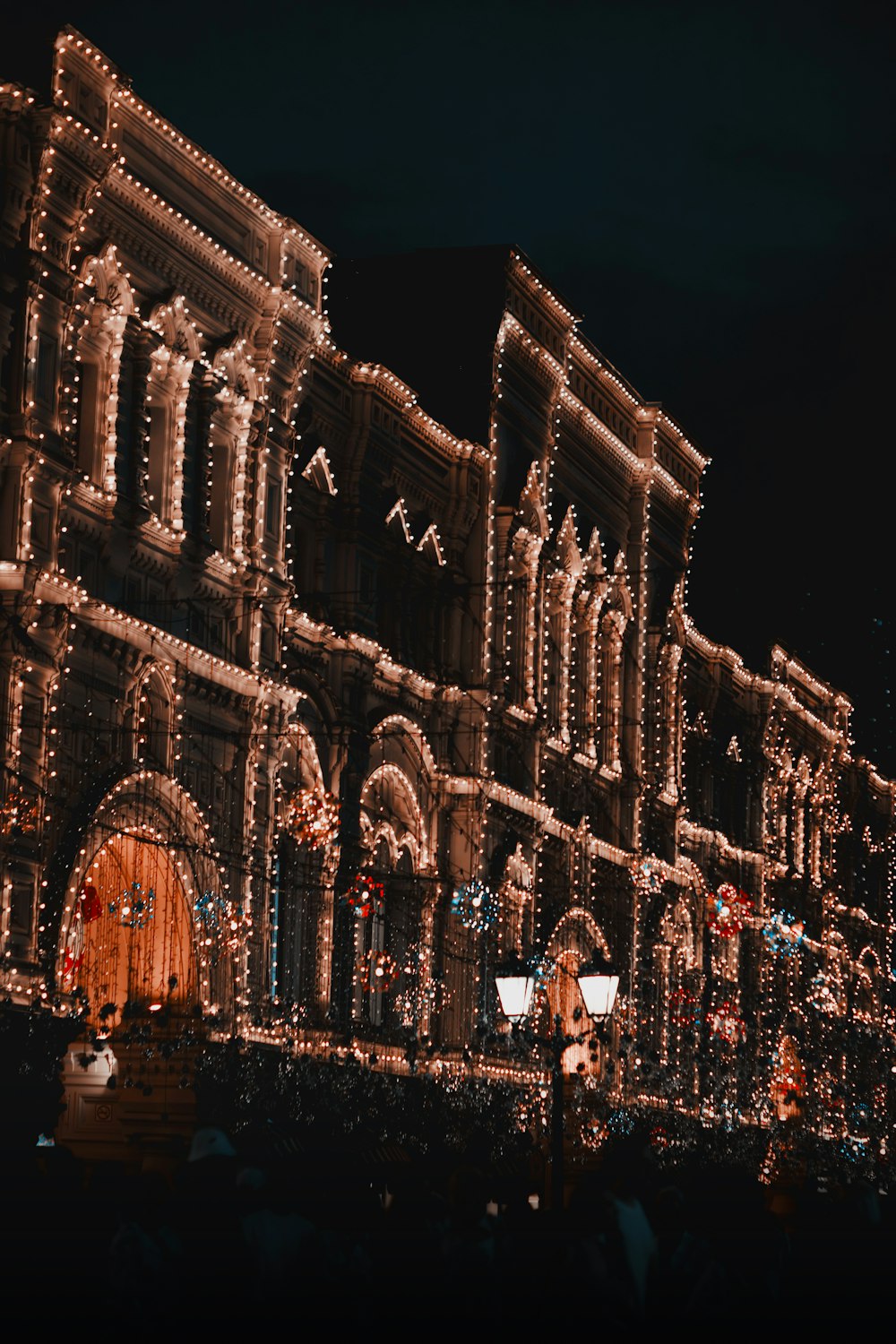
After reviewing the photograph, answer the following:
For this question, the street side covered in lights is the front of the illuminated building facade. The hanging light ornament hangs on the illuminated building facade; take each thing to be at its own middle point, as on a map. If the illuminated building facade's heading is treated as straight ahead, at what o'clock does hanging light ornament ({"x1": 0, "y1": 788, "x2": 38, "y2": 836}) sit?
The hanging light ornament is roughly at 2 o'clock from the illuminated building facade.

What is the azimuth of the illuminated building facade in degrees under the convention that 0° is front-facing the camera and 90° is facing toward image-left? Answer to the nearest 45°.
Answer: approximately 315°
